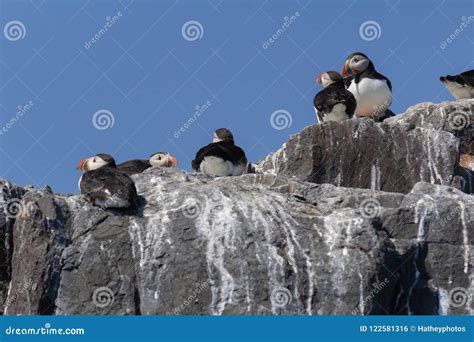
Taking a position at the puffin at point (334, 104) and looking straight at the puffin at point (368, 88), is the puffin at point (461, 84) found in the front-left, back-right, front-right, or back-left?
front-right

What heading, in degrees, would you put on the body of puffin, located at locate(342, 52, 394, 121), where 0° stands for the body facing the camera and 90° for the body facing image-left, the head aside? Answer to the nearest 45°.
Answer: approximately 45°

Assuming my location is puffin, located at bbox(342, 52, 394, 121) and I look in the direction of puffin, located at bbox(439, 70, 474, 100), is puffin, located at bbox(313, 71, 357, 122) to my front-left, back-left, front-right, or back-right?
back-right

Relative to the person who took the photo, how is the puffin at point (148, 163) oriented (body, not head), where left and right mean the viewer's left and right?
facing to the right of the viewer
